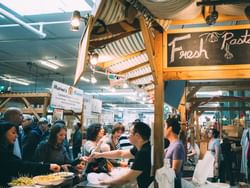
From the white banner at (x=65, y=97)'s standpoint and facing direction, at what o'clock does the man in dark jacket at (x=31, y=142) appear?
The man in dark jacket is roughly at 1 o'clock from the white banner.

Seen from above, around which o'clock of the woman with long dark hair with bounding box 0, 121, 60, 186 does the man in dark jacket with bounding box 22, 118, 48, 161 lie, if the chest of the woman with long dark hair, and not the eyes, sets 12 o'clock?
The man in dark jacket is roughly at 9 o'clock from the woman with long dark hair.

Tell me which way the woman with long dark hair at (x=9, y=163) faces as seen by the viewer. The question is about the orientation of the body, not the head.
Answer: to the viewer's right

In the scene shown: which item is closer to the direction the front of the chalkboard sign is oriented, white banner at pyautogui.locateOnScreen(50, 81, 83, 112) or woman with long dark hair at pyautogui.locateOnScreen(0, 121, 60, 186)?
the woman with long dark hair

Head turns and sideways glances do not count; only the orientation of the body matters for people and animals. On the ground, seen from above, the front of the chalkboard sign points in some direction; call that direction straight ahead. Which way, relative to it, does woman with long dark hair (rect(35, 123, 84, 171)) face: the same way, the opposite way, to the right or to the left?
to the left

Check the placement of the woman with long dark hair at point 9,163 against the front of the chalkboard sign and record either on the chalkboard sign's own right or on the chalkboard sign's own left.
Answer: on the chalkboard sign's own right
